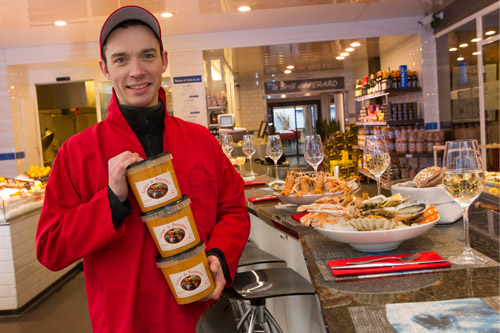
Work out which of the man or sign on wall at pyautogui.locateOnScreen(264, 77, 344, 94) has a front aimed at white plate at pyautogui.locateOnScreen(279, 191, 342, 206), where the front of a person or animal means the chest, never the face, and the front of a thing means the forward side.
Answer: the sign on wall

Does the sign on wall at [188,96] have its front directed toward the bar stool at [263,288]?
yes

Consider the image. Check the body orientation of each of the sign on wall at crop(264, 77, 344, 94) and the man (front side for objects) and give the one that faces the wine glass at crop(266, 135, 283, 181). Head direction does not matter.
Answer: the sign on wall

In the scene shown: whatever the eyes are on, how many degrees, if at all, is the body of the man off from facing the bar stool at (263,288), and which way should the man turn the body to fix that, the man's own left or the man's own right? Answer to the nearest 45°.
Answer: approximately 135° to the man's own left

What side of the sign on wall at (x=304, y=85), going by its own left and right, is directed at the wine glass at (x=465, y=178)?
front

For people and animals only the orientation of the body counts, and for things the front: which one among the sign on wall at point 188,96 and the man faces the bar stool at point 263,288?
the sign on wall

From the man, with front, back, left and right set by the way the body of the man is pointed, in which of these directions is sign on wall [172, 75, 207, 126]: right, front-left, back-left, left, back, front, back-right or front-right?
back

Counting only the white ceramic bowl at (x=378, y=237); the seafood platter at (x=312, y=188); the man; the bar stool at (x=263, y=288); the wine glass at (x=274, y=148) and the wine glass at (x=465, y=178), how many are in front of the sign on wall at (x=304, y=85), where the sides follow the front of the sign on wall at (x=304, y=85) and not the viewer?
6

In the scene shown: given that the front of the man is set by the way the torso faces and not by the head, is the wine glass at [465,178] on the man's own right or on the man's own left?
on the man's own left

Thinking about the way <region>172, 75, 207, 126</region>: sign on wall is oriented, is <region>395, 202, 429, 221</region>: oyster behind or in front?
in front

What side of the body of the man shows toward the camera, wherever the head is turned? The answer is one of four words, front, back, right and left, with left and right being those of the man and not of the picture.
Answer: front

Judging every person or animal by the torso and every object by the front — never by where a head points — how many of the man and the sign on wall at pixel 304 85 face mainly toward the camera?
2

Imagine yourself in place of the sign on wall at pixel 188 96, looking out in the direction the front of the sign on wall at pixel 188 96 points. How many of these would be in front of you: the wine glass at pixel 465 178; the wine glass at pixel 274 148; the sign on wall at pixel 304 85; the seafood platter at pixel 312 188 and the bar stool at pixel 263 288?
4

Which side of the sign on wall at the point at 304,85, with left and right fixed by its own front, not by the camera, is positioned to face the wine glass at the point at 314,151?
front

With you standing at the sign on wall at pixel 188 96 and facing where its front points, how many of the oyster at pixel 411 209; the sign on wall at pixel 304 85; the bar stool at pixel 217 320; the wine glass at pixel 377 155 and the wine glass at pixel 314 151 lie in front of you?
4

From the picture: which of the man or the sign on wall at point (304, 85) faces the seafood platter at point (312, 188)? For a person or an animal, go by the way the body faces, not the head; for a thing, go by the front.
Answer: the sign on wall
